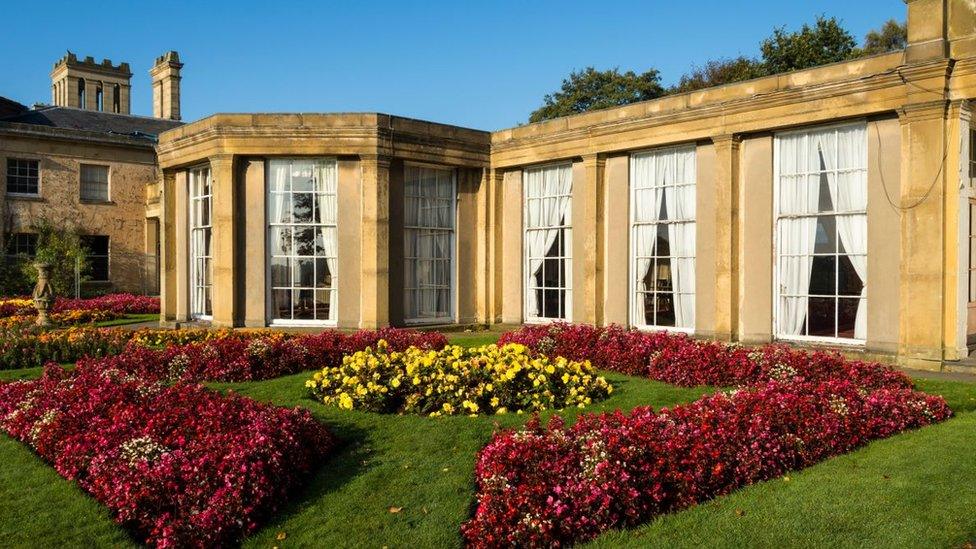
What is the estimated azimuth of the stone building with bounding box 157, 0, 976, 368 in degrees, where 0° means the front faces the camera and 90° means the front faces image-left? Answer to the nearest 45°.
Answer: approximately 45°

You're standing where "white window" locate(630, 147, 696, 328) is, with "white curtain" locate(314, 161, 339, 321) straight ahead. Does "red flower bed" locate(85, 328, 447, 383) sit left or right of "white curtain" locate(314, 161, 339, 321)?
left

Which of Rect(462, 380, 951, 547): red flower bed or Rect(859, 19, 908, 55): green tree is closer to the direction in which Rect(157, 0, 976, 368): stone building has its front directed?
the red flower bed

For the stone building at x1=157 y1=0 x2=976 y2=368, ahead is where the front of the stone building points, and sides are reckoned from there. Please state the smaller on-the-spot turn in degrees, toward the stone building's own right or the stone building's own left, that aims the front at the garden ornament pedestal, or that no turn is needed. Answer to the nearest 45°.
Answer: approximately 45° to the stone building's own right

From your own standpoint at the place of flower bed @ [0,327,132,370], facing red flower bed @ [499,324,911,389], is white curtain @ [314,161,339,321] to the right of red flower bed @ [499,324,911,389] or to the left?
left

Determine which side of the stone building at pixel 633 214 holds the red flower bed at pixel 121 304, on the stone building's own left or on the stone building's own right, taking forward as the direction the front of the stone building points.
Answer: on the stone building's own right

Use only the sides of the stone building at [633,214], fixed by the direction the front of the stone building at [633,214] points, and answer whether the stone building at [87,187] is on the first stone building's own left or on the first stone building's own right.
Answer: on the first stone building's own right

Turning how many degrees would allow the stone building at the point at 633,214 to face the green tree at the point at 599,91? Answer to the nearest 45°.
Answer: approximately 135° to its right

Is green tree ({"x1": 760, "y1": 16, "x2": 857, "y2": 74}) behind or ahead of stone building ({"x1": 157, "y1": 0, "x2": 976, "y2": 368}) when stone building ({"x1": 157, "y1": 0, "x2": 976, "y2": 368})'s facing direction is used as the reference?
behind

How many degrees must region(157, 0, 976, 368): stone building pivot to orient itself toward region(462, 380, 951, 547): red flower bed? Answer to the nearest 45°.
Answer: approximately 45° to its left

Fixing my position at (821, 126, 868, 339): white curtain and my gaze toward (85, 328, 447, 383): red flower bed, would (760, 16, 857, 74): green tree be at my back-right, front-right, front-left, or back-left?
back-right

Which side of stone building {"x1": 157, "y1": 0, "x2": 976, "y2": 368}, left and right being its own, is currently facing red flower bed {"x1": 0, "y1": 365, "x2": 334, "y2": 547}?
front

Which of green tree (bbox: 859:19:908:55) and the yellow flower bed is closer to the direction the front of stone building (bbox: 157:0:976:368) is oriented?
the yellow flower bed
